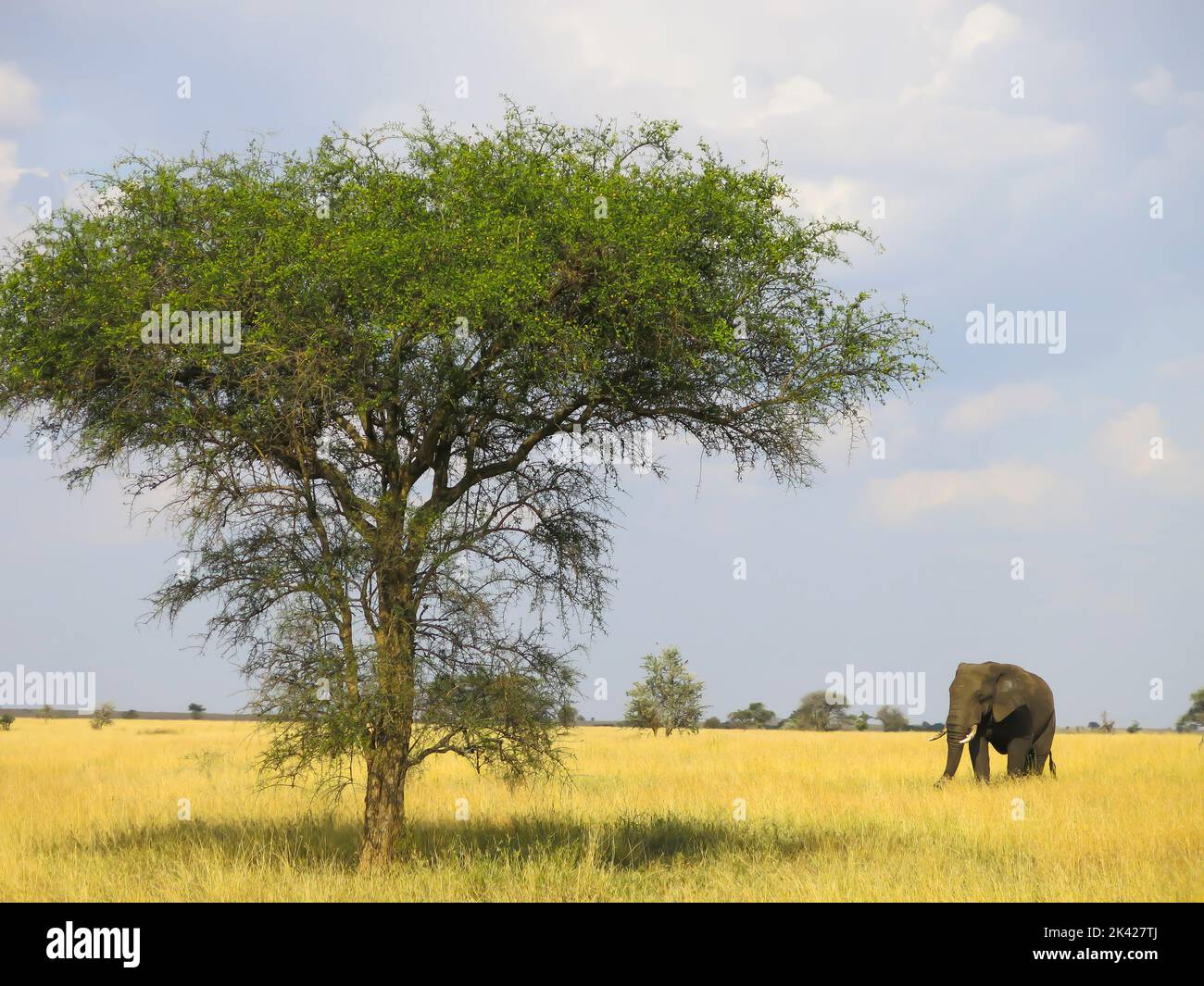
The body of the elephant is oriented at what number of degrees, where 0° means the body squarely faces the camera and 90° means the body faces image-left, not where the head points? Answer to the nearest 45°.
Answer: approximately 45°
